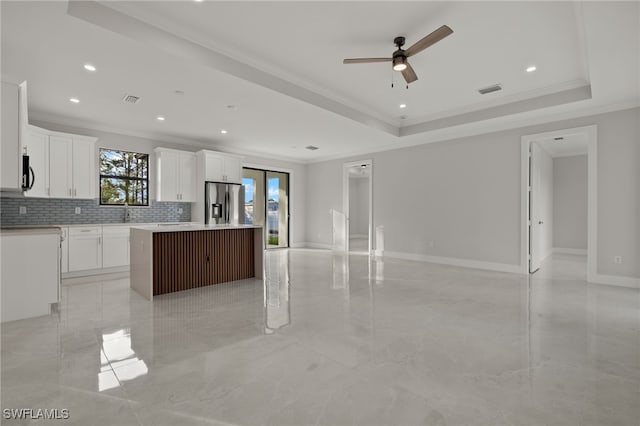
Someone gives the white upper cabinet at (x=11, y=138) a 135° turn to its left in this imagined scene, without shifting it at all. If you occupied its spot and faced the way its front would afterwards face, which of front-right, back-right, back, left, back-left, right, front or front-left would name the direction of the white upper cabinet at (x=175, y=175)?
right

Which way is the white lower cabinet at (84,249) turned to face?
toward the camera

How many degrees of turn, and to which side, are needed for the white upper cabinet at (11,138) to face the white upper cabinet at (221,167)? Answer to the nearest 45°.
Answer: approximately 45° to its left

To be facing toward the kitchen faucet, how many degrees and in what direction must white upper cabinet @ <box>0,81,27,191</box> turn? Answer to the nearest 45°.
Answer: approximately 45° to its left

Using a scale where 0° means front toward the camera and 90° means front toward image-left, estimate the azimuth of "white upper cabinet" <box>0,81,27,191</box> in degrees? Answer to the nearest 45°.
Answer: approximately 270°

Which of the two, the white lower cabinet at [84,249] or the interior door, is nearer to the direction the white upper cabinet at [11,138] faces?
the interior door

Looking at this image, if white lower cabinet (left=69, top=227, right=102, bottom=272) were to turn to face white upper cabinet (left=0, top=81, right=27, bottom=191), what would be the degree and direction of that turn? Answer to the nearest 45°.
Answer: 0° — it already faces it

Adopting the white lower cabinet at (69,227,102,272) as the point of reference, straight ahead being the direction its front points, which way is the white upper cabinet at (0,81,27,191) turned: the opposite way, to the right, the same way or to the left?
to the left

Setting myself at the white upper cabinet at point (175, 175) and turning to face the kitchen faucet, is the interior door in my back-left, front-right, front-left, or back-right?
back-left

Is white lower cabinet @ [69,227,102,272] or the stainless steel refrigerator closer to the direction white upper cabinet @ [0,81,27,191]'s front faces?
the stainless steel refrigerator

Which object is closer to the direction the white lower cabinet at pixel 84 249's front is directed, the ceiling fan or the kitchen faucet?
the ceiling fan

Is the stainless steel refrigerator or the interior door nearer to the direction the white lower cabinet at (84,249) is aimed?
the interior door

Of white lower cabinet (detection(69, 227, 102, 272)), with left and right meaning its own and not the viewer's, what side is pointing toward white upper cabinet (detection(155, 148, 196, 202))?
left

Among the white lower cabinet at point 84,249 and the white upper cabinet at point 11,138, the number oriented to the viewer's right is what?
1
